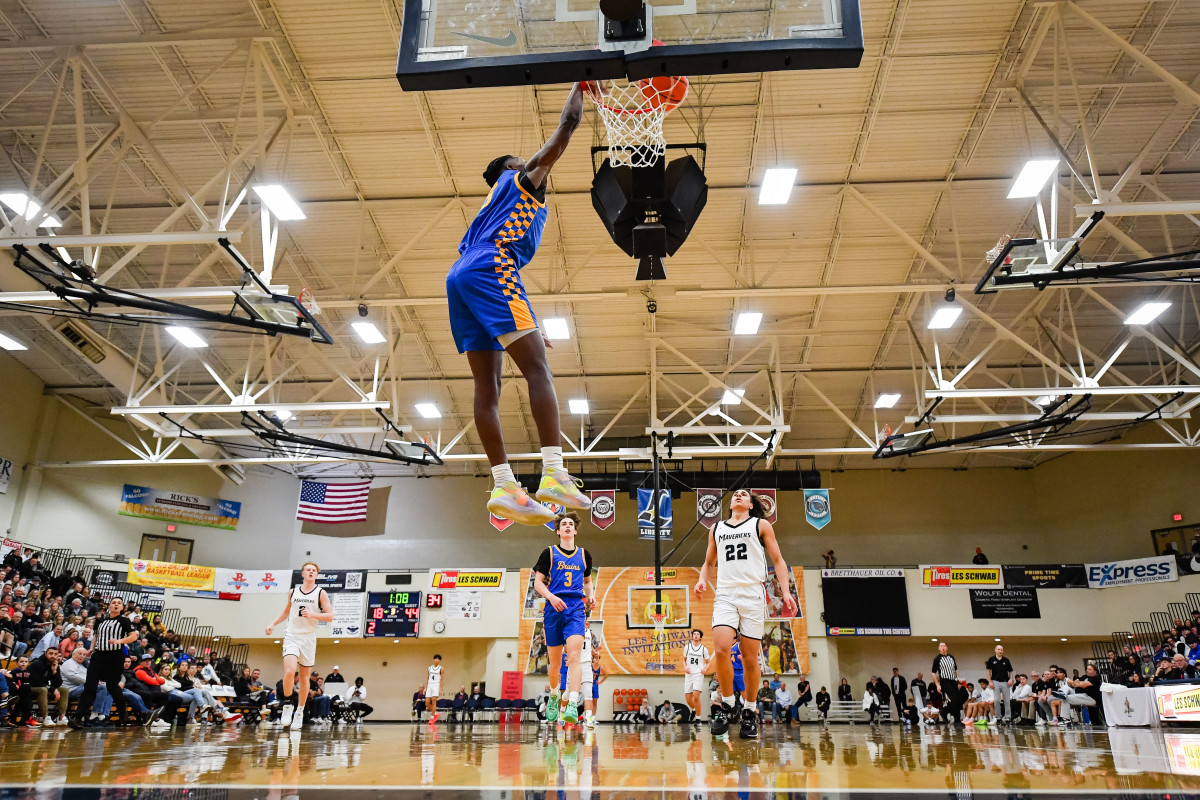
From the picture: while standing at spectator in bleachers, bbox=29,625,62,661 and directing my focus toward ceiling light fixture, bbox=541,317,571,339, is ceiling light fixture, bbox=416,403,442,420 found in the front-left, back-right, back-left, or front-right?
front-left

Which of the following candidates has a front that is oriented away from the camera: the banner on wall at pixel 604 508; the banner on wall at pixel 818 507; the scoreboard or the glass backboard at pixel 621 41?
the glass backboard

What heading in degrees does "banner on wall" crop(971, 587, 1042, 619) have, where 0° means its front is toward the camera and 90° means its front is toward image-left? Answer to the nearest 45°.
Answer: approximately 0°

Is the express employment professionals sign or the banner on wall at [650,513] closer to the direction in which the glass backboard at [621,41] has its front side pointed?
the banner on wall

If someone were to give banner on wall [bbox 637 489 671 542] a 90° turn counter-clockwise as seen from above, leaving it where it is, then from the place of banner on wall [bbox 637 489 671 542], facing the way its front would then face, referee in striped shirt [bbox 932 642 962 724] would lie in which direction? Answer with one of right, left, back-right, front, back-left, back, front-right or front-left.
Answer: front

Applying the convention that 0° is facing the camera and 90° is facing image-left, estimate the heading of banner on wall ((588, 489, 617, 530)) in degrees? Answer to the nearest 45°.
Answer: approximately 0°

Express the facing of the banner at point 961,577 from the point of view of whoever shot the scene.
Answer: facing the viewer

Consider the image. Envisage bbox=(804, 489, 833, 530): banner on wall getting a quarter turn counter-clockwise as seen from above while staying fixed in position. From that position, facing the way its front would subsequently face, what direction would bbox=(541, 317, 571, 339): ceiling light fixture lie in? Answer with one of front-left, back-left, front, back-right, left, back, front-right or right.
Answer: back-right

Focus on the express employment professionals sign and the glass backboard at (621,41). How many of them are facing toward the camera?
1

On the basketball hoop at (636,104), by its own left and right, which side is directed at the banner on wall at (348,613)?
front

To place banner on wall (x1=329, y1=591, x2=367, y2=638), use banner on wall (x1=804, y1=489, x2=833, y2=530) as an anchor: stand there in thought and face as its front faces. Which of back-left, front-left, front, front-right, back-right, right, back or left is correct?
right

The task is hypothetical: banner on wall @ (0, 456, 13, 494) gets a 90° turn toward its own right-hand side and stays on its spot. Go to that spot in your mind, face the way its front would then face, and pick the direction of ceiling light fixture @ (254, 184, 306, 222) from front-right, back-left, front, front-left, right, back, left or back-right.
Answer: front-left

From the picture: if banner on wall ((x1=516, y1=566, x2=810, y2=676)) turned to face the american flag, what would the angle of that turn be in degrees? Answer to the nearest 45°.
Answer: approximately 90° to its right
